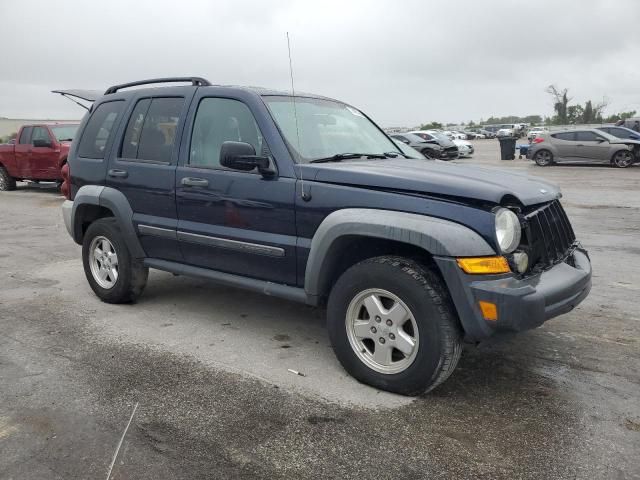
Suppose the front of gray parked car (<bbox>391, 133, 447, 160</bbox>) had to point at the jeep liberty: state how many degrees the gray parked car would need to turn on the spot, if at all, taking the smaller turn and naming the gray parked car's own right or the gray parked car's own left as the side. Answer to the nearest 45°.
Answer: approximately 45° to the gray parked car's own right

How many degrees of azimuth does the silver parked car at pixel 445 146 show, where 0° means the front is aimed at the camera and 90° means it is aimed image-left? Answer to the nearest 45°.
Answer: approximately 315°

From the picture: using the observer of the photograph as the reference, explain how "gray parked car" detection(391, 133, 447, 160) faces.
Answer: facing the viewer and to the right of the viewer

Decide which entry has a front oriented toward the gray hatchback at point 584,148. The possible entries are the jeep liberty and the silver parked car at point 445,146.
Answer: the silver parked car

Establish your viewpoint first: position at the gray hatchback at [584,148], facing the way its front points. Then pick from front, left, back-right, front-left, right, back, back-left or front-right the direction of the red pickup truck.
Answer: back-right

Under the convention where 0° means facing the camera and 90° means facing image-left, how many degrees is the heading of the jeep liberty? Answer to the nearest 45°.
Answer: approximately 315°

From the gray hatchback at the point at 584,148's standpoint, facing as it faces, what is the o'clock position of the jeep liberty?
The jeep liberty is roughly at 3 o'clock from the gray hatchback.
